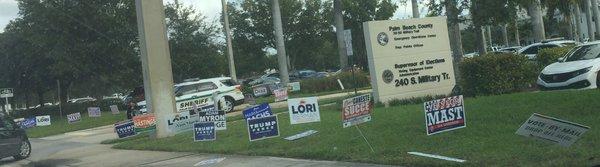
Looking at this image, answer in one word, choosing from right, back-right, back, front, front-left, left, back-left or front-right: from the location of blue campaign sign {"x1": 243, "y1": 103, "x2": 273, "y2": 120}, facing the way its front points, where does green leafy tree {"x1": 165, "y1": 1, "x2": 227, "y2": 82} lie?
back

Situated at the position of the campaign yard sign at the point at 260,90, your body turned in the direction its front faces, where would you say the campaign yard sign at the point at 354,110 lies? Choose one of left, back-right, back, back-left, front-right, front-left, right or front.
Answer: front

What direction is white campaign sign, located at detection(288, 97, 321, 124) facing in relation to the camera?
toward the camera

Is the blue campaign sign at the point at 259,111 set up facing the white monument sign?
no

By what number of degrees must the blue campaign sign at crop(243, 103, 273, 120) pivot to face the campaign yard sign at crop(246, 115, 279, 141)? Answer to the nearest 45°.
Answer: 0° — it already faces it

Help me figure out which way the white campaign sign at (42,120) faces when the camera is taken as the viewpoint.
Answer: facing the viewer

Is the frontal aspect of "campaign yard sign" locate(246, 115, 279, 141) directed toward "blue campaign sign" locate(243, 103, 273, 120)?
no

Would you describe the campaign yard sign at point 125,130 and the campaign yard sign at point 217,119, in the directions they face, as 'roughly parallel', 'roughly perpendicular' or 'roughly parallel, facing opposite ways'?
roughly parallel

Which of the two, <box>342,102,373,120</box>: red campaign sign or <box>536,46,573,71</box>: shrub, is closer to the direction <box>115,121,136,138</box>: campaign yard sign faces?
the red campaign sign

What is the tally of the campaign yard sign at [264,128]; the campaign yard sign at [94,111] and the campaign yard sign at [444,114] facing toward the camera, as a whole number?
3

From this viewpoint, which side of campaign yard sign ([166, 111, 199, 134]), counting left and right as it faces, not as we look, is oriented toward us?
front

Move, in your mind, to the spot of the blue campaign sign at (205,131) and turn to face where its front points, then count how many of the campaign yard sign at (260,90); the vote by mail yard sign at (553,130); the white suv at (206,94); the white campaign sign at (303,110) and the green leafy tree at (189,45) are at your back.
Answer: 3

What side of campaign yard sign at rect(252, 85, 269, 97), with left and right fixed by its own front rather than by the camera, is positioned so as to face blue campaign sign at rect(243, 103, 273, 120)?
front

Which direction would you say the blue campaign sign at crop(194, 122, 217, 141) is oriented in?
toward the camera
